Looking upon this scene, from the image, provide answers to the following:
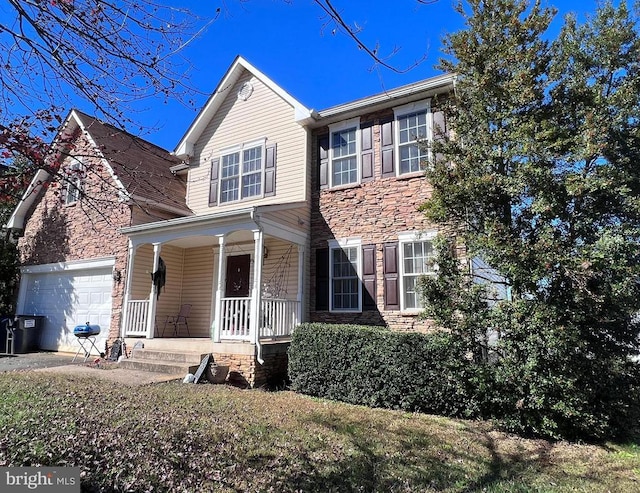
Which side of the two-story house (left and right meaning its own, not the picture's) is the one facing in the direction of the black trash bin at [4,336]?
right

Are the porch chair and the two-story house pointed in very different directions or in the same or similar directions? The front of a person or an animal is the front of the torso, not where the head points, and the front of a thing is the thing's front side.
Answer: same or similar directions

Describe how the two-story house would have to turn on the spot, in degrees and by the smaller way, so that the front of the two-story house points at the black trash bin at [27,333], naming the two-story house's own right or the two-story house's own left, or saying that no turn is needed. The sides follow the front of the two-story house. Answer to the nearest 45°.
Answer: approximately 90° to the two-story house's own right

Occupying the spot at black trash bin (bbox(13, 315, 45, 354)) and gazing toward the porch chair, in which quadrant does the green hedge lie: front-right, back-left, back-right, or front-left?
front-right

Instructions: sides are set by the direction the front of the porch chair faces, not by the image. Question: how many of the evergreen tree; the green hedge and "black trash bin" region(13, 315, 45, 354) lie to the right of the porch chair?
1

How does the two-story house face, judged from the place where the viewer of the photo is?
facing the viewer and to the left of the viewer

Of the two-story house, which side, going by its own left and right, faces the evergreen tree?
left
